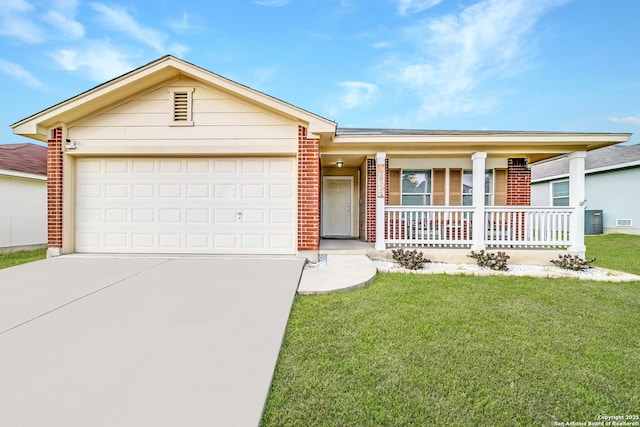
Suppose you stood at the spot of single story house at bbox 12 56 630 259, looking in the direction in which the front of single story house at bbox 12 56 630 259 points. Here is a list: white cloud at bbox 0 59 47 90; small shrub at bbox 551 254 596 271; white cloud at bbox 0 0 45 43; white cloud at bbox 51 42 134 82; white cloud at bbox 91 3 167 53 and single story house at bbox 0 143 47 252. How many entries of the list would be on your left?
1

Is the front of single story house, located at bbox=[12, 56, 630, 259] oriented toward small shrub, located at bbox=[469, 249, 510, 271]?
no

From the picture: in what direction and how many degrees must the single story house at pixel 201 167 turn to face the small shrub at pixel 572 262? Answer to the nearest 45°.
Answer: approximately 90° to its left

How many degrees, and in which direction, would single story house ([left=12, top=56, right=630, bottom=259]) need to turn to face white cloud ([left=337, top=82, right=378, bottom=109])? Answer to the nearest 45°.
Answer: approximately 180°

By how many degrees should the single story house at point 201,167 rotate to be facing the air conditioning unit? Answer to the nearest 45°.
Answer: approximately 135° to its left

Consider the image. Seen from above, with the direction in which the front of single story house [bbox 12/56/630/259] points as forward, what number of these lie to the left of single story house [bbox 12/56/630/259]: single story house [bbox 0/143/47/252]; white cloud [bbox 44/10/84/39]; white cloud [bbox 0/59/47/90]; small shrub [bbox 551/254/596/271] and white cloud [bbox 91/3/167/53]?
1

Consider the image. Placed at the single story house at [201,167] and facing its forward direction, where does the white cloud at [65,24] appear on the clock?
The white cloud is roughly at 4 o'clock from the single story house.

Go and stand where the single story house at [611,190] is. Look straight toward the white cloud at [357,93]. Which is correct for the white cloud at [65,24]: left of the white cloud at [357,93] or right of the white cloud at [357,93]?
left

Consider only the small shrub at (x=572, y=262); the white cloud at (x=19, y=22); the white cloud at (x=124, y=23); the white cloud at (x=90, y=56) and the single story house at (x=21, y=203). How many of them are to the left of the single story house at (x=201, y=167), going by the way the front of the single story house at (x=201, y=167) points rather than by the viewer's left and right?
1

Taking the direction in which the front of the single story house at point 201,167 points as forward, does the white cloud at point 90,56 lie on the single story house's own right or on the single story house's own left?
on the single story house's own right

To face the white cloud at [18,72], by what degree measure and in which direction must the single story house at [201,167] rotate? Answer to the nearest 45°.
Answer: approximately 135° to its right

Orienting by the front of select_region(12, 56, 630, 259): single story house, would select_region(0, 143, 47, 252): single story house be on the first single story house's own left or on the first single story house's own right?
on the first single story house's own right

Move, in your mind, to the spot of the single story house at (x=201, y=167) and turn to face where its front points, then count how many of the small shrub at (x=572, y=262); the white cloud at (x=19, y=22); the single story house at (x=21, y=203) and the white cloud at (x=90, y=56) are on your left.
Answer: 1

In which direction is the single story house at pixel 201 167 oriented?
toward the camera

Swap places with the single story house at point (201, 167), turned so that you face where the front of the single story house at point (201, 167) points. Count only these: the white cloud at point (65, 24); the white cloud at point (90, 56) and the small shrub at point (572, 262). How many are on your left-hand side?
1

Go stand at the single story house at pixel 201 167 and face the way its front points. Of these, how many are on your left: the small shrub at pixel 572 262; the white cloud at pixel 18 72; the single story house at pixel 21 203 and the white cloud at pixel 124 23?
1

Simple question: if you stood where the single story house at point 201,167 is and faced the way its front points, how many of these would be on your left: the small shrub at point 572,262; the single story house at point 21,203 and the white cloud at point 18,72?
1

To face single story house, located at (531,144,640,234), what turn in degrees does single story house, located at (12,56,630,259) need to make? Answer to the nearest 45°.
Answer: approximately 135° to its left
